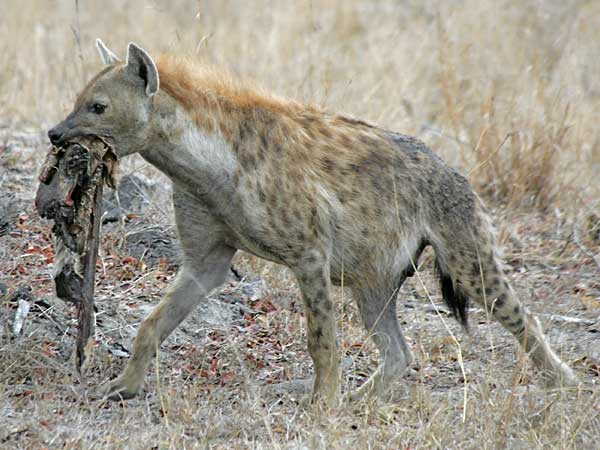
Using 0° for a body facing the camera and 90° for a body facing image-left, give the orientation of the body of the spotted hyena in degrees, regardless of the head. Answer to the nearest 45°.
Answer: approximately 90°
